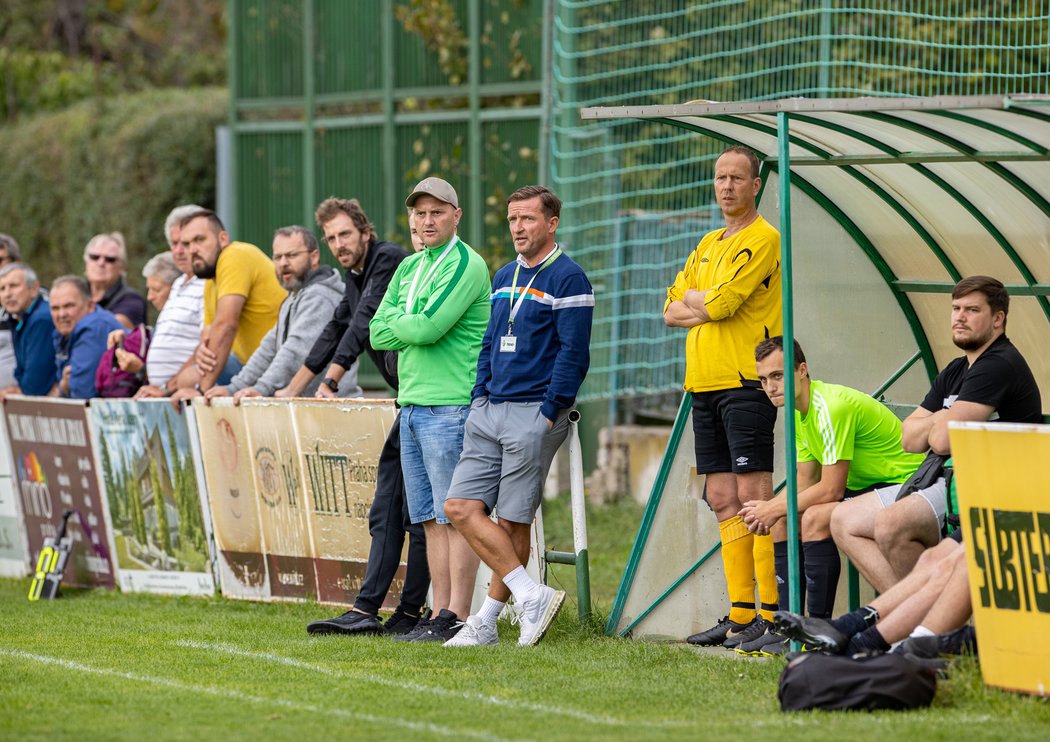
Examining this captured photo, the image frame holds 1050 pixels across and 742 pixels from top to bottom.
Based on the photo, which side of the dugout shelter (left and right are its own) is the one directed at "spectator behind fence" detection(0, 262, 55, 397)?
right

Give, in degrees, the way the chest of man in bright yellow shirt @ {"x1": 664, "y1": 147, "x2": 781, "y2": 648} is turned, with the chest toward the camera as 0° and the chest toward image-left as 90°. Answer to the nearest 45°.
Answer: approximately 45°

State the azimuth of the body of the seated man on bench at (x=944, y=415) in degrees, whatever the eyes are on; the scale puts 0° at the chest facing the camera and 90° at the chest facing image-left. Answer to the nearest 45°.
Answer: approximately 45°

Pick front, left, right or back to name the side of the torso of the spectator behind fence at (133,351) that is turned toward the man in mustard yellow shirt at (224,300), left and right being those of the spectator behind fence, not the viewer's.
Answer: left

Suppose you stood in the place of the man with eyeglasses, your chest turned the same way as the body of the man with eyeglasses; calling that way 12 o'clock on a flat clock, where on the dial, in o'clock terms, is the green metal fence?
The green metal fence is roughly at 5 o'clock from the man with eyeglasses.

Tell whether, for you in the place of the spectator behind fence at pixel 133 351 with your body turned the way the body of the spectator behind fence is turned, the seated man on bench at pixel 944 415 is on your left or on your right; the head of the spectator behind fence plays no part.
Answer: on your left

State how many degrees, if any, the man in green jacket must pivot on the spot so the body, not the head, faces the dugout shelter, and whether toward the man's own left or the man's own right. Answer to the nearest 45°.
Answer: approximately 135° to the man's own left

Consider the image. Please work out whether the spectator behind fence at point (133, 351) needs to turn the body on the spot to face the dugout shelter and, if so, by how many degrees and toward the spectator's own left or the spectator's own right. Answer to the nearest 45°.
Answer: approximately 90° to the spectator's own left

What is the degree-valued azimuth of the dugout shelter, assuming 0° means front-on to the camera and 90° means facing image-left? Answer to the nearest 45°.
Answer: approximately 45°
